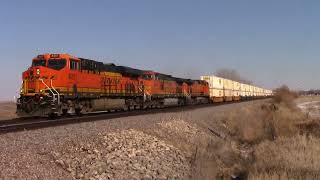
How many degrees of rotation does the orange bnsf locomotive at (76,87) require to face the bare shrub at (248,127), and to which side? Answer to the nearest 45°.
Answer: approximately 135° to its left

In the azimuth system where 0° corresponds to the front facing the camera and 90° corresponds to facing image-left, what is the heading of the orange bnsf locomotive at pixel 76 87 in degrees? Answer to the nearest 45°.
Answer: approximately 45°
